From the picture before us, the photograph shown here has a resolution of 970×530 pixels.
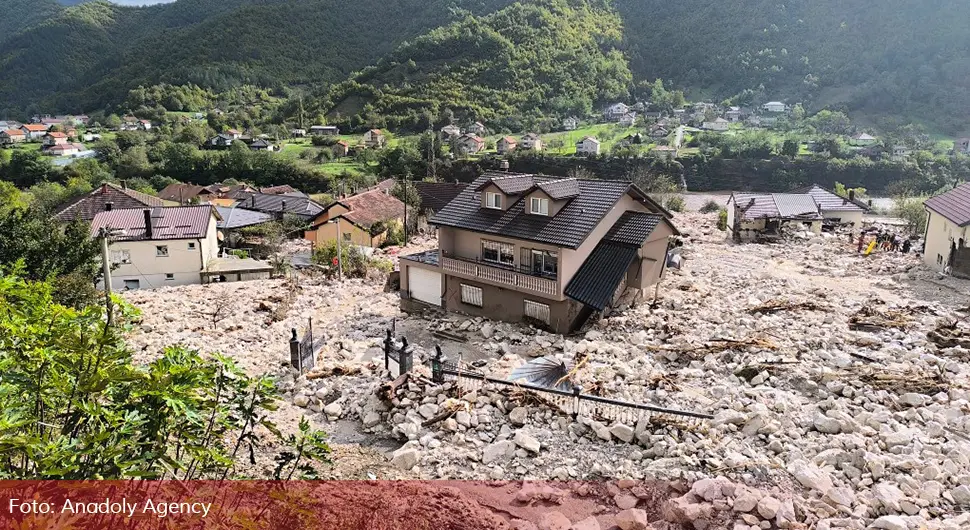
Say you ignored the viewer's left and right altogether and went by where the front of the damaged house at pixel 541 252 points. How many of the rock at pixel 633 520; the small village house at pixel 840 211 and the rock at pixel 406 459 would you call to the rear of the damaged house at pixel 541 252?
1

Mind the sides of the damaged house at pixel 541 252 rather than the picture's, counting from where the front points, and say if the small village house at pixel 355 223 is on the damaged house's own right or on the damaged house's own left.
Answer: on the damaged house's own right

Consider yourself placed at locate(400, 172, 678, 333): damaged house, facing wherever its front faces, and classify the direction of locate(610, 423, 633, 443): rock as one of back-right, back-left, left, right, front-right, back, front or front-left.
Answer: front-left

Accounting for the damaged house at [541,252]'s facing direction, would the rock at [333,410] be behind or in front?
in front

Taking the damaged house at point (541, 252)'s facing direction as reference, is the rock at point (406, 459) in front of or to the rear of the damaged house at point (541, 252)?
in front

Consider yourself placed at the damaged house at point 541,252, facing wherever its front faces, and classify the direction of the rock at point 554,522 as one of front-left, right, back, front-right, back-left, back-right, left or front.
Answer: front-left

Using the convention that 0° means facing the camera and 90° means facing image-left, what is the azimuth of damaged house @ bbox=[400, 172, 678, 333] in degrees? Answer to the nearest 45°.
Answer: approximately 45°

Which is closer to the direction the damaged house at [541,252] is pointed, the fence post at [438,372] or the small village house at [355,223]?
the fence post

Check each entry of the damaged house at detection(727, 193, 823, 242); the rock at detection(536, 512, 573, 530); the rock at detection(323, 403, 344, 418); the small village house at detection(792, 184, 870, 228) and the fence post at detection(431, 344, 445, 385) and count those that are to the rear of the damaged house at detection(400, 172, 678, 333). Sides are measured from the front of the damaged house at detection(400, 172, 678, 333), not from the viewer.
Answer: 2

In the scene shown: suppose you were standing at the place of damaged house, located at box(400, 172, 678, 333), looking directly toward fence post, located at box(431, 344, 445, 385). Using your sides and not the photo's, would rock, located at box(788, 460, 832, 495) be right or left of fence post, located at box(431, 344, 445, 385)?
left

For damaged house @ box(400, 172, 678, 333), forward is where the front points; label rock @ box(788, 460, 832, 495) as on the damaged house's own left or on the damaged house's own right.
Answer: on the damaged house's own left

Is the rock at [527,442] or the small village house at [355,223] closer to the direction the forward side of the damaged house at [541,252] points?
the rock

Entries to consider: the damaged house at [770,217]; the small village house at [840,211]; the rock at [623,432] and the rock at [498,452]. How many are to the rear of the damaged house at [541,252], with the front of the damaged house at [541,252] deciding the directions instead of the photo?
2

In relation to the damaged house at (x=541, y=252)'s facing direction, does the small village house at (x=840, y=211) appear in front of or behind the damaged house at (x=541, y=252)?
behind

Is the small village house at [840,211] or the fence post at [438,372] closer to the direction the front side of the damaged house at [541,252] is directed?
the fence post

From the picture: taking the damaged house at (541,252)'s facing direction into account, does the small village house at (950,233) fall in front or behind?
behind

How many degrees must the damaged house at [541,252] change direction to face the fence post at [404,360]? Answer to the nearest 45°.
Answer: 0° — it already faces it

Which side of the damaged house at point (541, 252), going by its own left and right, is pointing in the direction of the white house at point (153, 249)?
right
